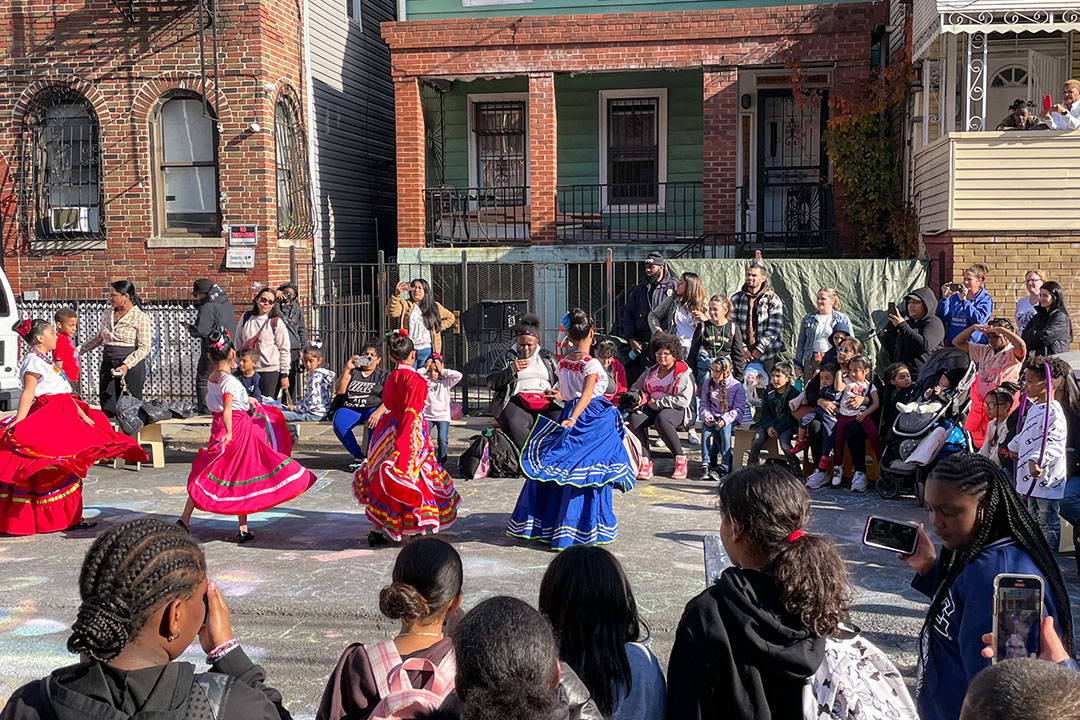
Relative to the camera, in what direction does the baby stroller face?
facing the viewer and to the left of the viewer

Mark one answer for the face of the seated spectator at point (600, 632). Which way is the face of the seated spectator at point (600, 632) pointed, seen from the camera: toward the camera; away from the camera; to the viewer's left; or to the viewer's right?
away from the camera

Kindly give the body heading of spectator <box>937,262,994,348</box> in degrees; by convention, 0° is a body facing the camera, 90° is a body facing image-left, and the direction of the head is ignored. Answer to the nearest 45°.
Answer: approximately 45°

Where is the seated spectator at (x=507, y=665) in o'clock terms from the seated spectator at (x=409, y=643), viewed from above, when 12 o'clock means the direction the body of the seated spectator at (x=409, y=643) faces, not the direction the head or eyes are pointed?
the seated spectator at (x=507, y=665) is roughly at 4 o'clock from the seated spectator at (x=409, y=643).

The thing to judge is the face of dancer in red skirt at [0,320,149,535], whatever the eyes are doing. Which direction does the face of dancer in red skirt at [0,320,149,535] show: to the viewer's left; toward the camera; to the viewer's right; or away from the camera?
to the viewer's right

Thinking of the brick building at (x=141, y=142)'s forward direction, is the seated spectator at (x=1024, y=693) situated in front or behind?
in front

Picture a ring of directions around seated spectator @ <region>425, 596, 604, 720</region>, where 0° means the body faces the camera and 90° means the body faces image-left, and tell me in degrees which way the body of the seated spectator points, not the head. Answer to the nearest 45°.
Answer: approximately 180°

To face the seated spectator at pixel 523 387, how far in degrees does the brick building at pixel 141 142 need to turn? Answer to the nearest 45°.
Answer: approximately 45° to its left

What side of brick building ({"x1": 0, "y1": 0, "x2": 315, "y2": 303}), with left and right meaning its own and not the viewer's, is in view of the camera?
front

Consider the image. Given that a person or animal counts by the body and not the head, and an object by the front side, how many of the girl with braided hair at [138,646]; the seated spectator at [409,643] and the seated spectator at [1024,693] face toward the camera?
0

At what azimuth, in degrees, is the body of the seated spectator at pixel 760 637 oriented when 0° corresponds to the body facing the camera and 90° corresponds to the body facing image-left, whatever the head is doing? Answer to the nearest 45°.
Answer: approximately 135°

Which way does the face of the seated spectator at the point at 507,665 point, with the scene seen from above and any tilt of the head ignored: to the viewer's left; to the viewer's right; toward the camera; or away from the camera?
away from the camera

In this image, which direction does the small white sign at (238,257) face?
toward the camera

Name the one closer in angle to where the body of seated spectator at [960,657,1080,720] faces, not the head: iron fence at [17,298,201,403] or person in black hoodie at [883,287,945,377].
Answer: the person in black hoodie
